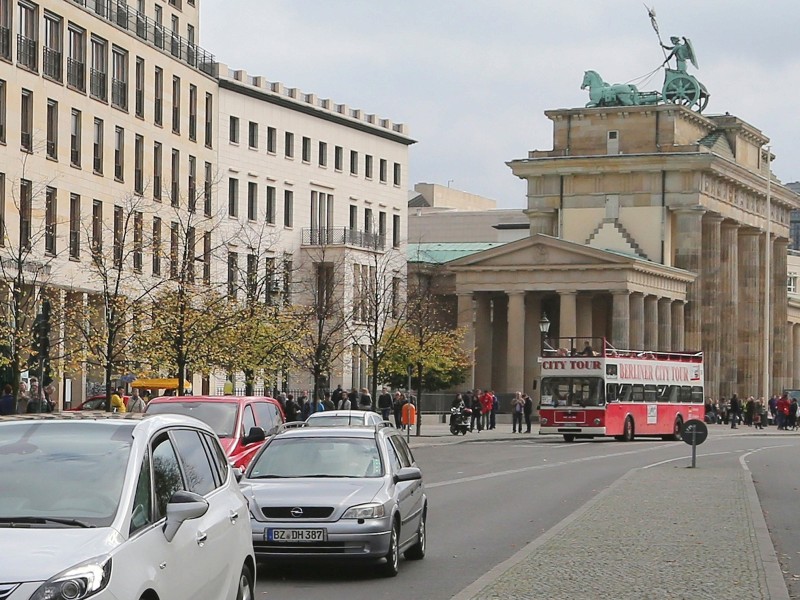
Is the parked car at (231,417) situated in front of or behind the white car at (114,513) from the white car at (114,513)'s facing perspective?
behind

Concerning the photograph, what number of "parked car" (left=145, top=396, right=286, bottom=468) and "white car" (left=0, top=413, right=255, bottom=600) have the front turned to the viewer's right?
0

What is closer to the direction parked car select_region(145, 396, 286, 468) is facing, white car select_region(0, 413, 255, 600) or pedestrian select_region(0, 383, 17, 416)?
the white car

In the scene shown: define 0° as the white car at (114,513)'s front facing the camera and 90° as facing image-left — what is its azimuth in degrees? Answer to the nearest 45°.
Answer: approximately 45°

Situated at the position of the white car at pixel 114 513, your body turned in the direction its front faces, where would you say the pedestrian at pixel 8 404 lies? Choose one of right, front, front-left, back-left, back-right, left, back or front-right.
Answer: back-right

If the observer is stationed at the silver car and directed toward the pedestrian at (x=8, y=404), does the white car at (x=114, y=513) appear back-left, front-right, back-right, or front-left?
back-left

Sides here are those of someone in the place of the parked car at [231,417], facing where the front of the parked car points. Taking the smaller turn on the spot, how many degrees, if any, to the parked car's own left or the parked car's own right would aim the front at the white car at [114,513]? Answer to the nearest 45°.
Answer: approximately 45° to the parked car's own left

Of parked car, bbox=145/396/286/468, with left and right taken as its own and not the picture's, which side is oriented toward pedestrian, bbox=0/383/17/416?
right

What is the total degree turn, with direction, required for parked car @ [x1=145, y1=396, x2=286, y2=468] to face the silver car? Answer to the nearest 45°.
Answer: approximately 45° to its left

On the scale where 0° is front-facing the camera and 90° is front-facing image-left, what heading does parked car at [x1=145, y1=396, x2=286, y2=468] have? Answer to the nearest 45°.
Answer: approximately 45°
